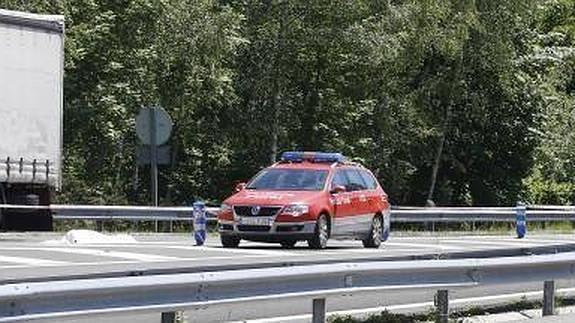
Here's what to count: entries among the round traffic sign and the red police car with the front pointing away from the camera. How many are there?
1

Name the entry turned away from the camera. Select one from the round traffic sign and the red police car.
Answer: the round traffic sign

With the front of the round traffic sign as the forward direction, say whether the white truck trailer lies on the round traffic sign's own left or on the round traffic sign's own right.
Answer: on the round traffic sign's own left

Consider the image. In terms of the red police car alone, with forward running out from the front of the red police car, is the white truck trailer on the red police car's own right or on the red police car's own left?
on the red police car's own right

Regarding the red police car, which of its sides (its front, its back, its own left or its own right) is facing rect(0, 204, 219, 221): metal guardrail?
right

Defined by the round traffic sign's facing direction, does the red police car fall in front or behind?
behind

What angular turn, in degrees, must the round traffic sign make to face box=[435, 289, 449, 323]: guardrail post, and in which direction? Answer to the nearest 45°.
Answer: approximately 180°

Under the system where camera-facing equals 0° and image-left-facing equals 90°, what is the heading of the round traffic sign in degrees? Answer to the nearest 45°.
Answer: approximately 180°

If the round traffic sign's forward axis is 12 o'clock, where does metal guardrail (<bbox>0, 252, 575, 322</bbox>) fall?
The metal guardrail is roughly at 6 o'clock from the round traffic sign.

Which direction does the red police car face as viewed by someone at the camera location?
facing the viewer and to the left of the viewer

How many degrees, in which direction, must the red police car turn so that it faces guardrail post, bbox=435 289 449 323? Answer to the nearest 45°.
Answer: approximately 45° to its left

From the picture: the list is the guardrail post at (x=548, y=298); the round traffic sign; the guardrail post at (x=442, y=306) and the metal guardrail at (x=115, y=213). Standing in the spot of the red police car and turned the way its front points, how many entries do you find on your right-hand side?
2

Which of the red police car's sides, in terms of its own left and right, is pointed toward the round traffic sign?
right

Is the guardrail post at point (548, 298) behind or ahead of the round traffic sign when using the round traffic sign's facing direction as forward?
behind
